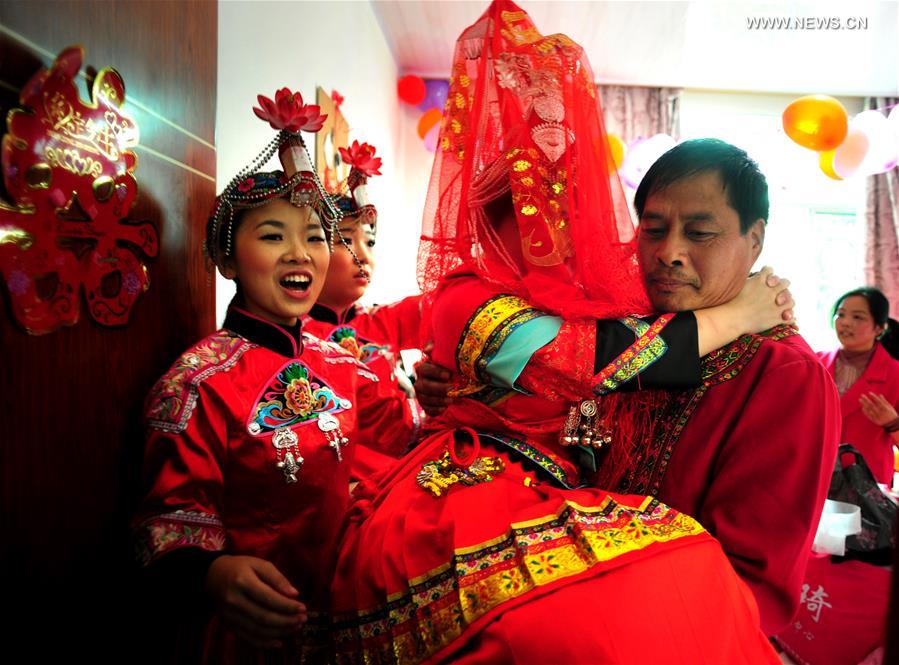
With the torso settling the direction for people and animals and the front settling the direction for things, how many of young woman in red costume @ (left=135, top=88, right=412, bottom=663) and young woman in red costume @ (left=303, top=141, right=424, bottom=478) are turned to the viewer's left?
0

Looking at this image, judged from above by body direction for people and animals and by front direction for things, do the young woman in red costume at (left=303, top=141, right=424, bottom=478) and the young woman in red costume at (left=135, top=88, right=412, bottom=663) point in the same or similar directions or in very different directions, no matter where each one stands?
same or similar directions

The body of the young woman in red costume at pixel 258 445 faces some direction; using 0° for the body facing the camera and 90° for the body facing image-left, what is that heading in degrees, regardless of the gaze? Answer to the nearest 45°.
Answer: approximately 315°

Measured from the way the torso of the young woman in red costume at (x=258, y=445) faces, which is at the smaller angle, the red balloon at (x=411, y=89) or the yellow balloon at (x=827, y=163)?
the yellow balloon

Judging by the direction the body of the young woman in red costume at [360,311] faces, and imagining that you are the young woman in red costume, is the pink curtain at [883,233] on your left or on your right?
on your left

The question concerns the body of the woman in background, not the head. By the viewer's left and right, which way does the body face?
facing the viewer and to the left of the viewer

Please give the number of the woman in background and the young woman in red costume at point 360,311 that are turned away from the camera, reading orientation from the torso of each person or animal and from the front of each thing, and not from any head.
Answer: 0

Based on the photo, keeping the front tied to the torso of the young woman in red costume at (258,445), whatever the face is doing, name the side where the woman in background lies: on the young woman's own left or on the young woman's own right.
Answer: on the young woman's own left

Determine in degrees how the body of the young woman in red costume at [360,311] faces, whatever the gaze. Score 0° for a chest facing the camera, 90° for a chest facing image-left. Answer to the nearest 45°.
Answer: approximately 315°

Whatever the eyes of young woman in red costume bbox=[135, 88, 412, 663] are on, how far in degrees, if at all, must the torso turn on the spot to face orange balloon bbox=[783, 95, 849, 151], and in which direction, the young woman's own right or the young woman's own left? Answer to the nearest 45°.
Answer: approximately 90° to the young woman's own left

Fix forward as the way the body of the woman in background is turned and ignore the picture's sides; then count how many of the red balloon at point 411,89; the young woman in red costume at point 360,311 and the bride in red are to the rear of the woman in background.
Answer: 0

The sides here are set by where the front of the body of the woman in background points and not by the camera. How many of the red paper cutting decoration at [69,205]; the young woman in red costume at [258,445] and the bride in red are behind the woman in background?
0

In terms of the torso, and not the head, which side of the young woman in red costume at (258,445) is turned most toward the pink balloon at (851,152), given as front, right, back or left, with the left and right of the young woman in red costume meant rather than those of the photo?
left

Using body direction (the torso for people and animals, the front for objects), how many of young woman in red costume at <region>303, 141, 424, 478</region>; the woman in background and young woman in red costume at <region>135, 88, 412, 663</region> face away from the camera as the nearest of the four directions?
0

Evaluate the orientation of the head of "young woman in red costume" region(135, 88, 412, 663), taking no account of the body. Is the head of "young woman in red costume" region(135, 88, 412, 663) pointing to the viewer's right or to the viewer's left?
to the viewer's right

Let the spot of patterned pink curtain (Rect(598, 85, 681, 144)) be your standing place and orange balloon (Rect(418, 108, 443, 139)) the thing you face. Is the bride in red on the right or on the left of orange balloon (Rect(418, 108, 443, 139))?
left
